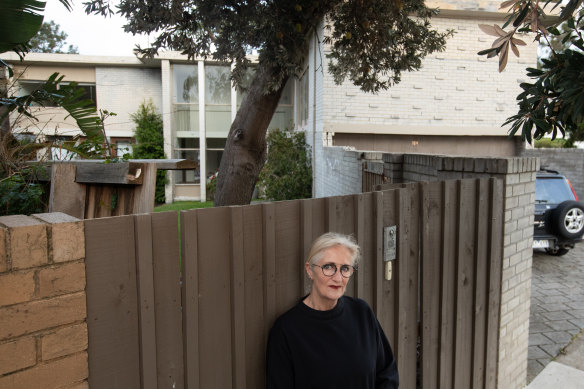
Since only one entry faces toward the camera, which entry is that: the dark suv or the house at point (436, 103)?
the house

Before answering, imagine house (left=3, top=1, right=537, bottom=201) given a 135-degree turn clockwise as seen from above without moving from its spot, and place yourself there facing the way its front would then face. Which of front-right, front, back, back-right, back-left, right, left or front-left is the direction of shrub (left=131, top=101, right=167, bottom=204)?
front

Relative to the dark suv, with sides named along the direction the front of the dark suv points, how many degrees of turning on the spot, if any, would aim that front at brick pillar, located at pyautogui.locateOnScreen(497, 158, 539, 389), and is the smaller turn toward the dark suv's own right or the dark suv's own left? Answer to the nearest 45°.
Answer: approximately 135° to the dark suv's own left

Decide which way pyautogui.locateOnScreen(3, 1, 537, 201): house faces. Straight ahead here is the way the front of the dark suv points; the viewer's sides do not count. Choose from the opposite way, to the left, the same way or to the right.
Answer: the opposite way

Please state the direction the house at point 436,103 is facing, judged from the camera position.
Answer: facing the viewer

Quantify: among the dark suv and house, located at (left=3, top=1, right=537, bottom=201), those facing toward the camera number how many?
1

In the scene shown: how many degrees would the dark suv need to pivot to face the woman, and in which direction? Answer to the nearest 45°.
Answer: approximately 135° to its left

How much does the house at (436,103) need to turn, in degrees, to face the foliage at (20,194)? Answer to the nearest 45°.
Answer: approximately 45° to its right

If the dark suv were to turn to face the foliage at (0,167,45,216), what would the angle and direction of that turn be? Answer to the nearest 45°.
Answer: approximately 90° to its left

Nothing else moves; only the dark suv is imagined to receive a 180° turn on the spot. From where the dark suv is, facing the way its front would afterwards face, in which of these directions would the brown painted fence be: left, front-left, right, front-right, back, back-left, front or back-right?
front-right

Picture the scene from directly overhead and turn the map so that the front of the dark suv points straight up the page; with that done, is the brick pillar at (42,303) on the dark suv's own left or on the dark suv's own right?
on the dark suv's own left

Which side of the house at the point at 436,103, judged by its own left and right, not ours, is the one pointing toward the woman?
front
